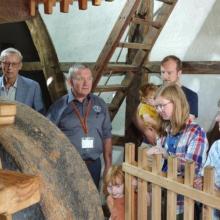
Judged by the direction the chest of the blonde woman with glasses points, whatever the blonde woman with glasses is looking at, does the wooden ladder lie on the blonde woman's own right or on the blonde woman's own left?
on the blonde woman's own right

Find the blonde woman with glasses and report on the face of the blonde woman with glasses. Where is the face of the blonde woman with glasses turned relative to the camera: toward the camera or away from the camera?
toward the camera

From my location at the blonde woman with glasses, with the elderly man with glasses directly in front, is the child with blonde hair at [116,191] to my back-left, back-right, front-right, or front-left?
front-left

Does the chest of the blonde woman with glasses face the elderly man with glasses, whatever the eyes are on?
no

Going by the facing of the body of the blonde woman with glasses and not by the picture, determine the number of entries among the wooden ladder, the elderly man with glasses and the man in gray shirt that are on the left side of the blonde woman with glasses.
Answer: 0

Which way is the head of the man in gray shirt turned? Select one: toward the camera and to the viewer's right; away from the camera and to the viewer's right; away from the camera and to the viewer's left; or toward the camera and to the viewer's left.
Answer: toward the camera and to the viewer's right

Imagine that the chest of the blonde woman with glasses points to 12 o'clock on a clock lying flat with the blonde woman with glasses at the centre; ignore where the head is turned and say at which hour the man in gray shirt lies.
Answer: The man in gray shirt is roughly at 3 o'clock from the blonde woman with glasses.

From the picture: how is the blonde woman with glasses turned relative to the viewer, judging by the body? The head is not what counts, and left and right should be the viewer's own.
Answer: facing the viewer and to the left of the viewer

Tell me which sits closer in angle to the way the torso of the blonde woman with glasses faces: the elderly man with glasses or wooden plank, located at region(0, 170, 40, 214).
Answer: the wooden plank
